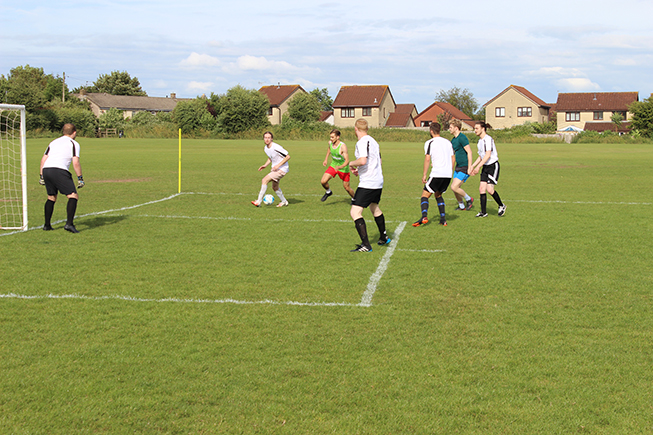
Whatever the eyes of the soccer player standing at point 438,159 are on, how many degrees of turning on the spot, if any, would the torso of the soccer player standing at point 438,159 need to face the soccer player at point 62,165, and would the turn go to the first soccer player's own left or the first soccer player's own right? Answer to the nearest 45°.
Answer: approximately 45° to the first soccer player's own left

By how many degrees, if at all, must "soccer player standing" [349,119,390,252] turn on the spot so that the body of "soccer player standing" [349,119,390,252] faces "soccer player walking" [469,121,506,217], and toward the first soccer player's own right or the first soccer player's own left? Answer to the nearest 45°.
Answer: approximately 90° to the first soccer player's own right

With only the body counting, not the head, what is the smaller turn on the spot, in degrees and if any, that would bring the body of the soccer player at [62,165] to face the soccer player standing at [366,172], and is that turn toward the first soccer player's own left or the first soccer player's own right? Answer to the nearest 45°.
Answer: approximately 90° to the first soccer player's own right

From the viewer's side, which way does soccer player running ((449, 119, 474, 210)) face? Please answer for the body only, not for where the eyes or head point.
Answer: to the viewer's left

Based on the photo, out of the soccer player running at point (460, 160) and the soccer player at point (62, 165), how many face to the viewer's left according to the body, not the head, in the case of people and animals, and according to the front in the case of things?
1

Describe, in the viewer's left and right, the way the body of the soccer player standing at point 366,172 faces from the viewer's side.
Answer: facing away from the viewer and to the left of the viewer

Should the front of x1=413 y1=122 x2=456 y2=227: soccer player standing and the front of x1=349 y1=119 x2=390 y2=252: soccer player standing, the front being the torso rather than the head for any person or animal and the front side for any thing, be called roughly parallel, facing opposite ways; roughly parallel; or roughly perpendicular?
roughly parallel

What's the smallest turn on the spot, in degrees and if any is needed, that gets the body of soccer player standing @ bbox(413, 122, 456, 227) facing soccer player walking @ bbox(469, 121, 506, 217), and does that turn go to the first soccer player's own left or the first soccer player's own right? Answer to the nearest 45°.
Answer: approximately 90° to the first soccer player's own right

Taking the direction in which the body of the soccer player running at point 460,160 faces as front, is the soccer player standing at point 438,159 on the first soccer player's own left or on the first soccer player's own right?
on the first soccer player's own left

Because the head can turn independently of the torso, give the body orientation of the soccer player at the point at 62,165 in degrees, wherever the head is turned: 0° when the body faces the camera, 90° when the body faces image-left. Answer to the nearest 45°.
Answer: approximately 225°

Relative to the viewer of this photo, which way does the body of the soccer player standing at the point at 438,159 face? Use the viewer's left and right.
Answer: facing away from the viewer and to the left of the viewer
